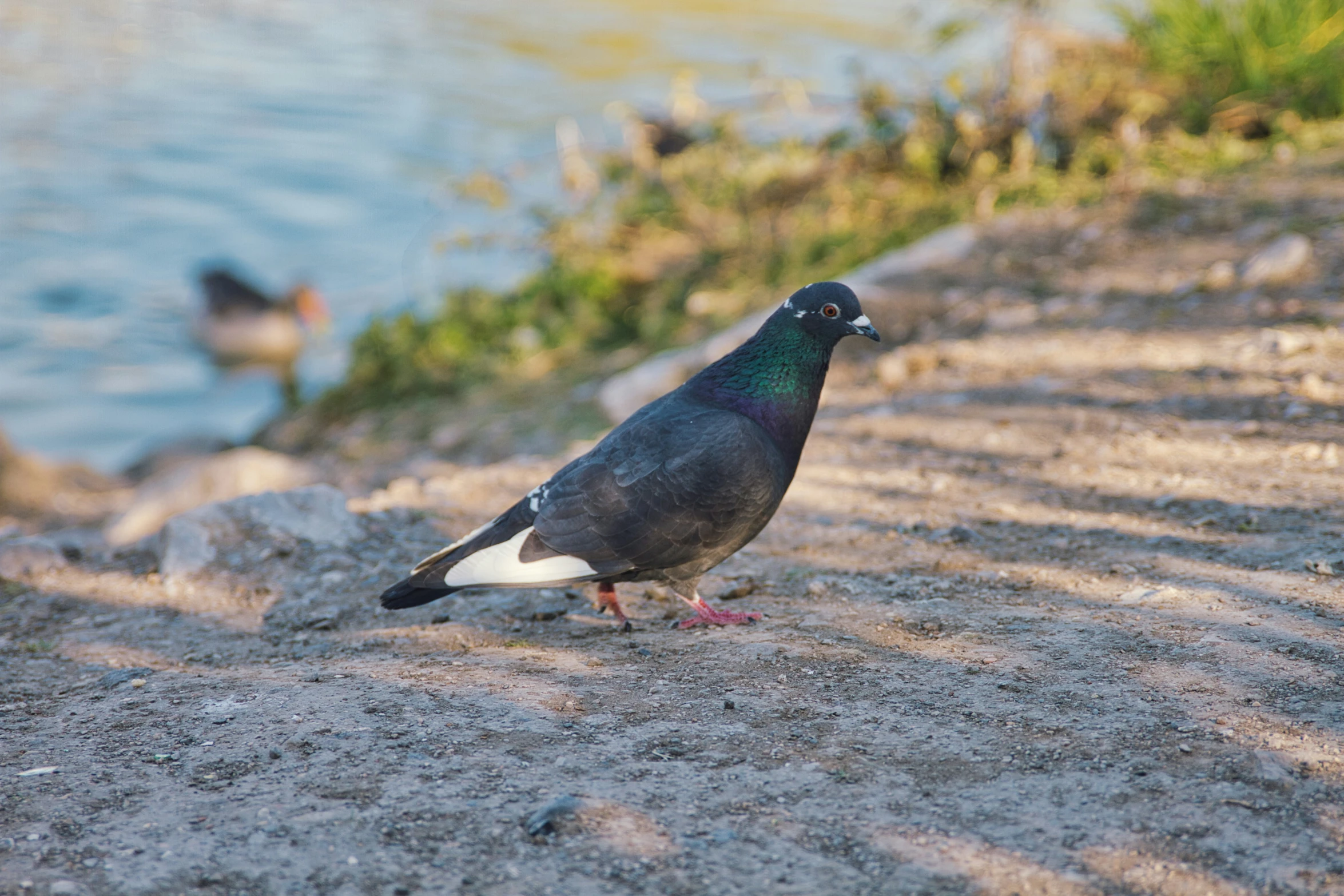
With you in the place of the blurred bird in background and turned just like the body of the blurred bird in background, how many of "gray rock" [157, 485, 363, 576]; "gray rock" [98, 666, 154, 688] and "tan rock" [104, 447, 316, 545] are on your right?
3

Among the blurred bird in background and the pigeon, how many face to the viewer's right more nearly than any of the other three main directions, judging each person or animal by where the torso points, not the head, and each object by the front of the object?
2

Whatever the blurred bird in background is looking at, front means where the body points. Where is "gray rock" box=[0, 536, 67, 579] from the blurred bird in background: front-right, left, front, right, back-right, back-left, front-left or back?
right

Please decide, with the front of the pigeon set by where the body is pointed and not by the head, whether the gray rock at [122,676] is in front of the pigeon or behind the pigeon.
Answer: behind

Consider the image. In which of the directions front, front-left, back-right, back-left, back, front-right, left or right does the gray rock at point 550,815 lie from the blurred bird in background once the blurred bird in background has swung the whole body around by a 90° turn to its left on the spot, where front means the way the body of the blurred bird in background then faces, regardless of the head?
back

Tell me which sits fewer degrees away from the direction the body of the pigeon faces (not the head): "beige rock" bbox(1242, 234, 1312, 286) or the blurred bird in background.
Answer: the beige rock

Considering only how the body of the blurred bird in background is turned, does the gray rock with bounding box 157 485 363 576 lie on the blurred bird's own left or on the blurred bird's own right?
on the blurred bird's own right

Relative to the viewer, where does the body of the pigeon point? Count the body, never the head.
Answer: to the viewer's right

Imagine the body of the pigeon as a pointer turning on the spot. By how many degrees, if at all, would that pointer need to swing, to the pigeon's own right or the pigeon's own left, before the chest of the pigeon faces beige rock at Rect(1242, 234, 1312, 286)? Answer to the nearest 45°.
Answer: approximately 45° to the pigeon's own left

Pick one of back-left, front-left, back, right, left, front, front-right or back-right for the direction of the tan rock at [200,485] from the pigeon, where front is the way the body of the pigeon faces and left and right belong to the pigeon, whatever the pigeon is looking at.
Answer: back-left

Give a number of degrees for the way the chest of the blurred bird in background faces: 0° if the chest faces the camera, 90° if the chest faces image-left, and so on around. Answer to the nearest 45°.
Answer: approximately 270°
